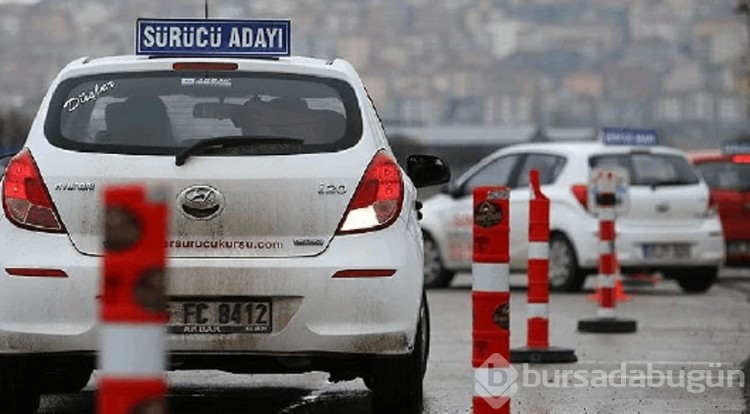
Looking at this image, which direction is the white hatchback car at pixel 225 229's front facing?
away from the camera

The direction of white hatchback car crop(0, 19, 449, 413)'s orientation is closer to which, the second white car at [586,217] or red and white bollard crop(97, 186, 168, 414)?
the second white car

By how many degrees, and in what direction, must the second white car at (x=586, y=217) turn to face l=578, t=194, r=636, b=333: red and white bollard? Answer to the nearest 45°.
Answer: approximately 135° to its left

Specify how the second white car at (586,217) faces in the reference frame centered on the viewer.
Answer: facing away from the viewer and to the left of the viewer

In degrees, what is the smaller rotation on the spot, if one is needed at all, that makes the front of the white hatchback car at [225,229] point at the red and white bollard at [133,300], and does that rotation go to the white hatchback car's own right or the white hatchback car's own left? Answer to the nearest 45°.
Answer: approximately 180°
